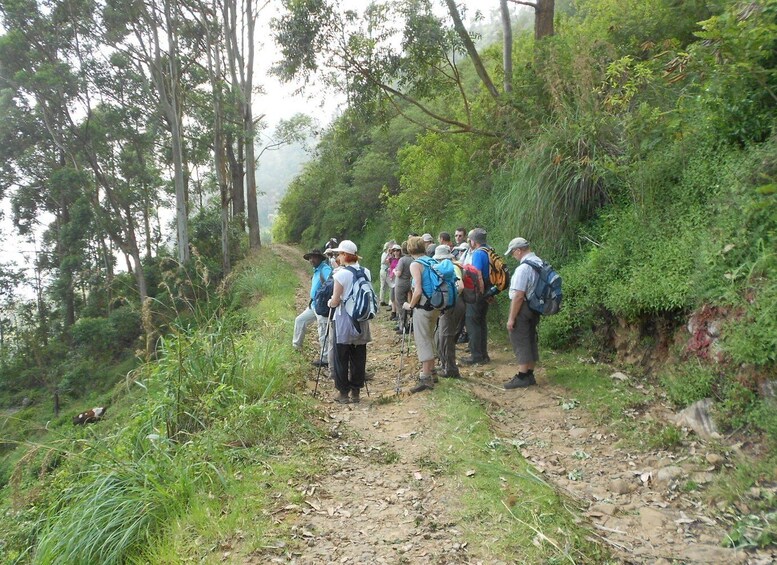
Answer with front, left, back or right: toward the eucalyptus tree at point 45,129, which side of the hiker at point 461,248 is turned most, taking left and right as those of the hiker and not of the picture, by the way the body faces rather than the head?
right

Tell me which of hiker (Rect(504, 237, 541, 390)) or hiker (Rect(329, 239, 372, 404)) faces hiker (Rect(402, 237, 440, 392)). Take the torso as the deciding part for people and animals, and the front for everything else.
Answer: hiker (Rect(504, 237, 541, 390))

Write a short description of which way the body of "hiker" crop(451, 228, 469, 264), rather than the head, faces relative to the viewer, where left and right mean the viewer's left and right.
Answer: facing the viewer and to the left of the viewer

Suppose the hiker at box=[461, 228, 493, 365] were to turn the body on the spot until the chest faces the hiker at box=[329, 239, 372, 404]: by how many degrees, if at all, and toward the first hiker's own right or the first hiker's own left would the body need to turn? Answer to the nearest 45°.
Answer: approximately 45° to the first hiker's own left

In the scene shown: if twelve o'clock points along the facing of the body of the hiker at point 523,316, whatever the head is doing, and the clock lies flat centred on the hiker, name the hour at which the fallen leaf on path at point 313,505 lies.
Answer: The fallen leaf on path is roughly at 10 o'clock from the hiker.

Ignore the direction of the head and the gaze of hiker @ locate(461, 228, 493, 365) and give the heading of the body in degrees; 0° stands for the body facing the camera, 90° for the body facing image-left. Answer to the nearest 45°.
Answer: approximately 90°

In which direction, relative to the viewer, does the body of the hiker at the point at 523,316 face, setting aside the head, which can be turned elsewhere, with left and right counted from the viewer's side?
facing to the left of the viewer

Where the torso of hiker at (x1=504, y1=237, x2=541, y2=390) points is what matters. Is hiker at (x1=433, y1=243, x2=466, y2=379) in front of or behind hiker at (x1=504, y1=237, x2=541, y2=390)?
in front

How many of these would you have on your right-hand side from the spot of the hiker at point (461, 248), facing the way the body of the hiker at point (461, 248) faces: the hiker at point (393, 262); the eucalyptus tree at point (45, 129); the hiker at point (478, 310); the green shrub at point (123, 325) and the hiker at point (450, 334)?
3
